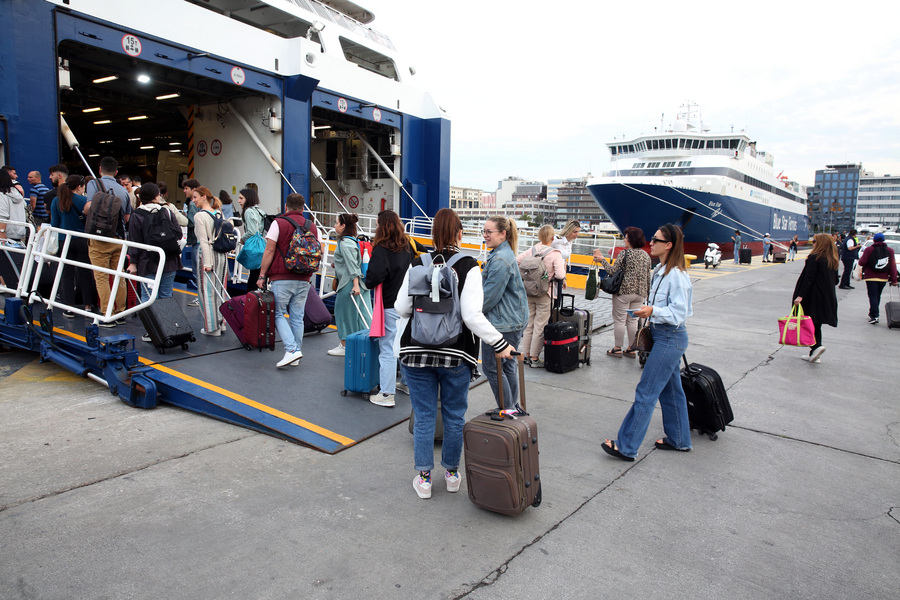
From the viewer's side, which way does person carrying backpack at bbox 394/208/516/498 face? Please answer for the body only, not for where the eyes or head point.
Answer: away from the camera

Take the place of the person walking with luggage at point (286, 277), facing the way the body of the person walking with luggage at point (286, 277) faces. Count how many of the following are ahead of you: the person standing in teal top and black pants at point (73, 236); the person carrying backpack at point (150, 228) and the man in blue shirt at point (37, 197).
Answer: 3

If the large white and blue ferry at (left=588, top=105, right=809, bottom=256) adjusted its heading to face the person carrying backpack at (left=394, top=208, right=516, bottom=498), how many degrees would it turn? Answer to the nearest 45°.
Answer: approximately 45° to its left

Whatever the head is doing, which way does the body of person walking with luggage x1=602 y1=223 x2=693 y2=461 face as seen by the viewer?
to the viewer's left

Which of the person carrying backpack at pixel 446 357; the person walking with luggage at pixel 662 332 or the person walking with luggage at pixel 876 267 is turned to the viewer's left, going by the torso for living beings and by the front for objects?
the person walking with luggage at pixel 662 332

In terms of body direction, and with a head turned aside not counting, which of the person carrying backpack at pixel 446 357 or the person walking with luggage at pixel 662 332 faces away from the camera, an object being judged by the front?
the person carrying backpack

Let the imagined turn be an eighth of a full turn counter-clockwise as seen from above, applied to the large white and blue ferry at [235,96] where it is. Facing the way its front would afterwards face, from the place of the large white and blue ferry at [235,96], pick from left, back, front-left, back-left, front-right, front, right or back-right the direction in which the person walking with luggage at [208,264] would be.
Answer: left

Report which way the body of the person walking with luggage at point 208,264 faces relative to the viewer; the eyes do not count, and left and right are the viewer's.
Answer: facing to the left of the viewer

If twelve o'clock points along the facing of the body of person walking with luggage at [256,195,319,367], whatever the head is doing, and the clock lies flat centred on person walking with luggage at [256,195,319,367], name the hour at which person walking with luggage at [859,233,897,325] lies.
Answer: person walking with luggage at [859,233,897,325] is roughly at 4 o'clock from person walking with luggage at [256,195,319,367].

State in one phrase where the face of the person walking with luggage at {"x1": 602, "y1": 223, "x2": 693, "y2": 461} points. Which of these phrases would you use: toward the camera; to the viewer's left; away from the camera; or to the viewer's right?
to the viewer's left

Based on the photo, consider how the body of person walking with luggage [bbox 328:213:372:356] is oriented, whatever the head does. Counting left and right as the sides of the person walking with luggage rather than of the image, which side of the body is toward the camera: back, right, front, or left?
left

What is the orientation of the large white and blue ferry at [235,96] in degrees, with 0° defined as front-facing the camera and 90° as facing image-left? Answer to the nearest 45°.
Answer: approximately 135°

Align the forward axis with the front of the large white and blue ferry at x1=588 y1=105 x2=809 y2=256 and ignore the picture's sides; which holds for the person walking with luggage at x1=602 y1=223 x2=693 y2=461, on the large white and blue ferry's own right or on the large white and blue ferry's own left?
on the large white and blue ferry's own left

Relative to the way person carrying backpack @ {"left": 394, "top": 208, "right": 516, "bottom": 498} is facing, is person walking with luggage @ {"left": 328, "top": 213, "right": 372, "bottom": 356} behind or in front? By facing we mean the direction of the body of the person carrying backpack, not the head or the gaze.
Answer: in front
